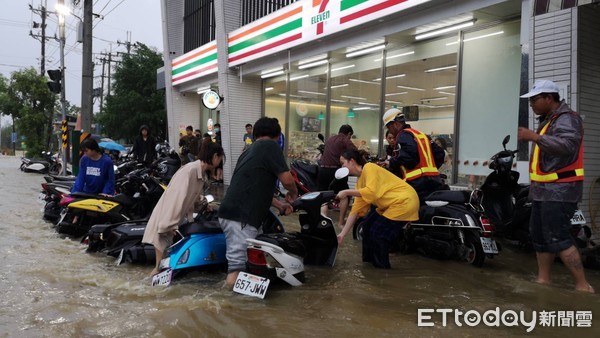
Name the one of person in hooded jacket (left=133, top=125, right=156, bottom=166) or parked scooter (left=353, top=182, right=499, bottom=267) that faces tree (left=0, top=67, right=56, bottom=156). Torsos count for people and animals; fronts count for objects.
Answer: the parked scooter

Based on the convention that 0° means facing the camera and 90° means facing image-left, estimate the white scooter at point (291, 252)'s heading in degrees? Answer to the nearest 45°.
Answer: approximately 225°

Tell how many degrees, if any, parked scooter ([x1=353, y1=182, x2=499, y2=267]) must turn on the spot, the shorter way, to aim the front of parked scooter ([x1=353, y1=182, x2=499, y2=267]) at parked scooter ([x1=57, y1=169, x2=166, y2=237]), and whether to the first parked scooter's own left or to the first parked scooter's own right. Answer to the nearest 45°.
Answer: approximately 45° to the first parked scooter's own left

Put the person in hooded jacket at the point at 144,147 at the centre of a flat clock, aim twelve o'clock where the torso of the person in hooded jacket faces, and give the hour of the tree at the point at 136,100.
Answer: The tree is roughly at 6 o'clock from the person in hooded jacket.

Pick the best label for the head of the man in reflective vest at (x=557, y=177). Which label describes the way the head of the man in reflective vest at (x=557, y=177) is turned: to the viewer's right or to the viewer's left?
to the viewer's left

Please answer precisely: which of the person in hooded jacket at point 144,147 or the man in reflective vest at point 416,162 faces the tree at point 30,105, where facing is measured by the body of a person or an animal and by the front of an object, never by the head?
the man in reflective vest

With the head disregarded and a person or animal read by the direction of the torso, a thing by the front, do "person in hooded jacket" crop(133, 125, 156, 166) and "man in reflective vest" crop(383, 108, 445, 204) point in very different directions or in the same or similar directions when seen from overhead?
very different directions

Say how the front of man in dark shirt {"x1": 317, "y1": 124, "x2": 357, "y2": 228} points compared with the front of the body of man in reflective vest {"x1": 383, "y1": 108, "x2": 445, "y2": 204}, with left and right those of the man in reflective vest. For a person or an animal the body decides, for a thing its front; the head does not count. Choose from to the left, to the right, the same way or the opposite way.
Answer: to the right
